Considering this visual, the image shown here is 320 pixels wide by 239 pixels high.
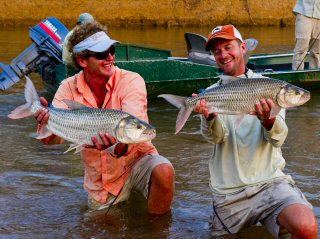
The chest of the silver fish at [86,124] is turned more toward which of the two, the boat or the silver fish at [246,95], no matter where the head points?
the silver fish

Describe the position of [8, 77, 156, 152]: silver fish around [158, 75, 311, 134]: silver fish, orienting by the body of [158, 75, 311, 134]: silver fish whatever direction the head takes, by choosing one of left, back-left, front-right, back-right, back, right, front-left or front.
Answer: back

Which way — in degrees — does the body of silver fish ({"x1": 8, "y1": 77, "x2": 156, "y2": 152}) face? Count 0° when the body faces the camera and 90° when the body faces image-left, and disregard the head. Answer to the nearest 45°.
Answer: approximately 270°

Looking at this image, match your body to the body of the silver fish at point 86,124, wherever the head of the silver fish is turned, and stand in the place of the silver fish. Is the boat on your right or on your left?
on your left

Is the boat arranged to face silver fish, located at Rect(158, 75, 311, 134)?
no

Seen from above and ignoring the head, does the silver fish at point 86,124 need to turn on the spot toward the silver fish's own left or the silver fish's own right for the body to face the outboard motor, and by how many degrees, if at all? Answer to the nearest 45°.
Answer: approximately 90° to the silver fish's own left

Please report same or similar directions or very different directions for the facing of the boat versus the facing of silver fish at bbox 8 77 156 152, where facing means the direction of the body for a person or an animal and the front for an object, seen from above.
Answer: same or similar directions

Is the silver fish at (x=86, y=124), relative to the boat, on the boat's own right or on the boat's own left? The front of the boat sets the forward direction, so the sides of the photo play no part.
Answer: on the boat's own right

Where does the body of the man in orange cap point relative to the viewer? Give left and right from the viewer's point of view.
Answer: facing the viewer

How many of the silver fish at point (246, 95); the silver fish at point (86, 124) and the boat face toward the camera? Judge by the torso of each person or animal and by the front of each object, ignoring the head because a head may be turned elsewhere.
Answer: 0

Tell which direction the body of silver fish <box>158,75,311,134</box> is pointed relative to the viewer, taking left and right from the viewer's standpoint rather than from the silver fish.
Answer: facing to the right of the viewer

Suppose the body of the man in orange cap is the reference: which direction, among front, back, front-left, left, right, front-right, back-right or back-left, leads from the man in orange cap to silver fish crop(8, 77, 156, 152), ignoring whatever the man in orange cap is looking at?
right

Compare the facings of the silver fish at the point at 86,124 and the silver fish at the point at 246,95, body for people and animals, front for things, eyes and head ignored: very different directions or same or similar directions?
same or similar directions

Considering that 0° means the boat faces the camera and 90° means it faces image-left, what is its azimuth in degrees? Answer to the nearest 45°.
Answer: approximately 270°

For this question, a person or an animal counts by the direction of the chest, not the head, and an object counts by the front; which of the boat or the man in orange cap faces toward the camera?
the man in orange cap

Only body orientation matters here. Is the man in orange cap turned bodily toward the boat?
no

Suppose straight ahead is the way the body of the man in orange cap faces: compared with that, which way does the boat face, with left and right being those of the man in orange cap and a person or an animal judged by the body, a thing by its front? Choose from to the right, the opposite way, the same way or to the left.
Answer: to the left
